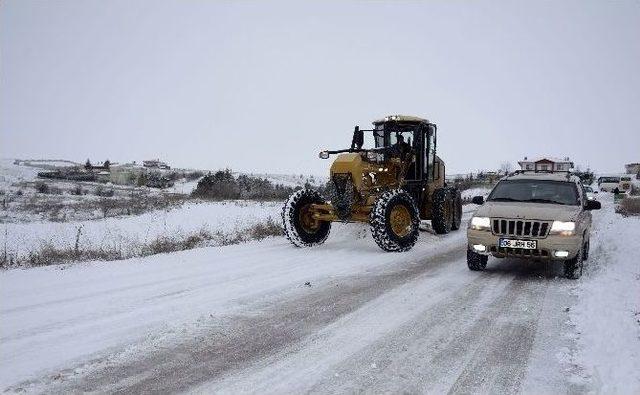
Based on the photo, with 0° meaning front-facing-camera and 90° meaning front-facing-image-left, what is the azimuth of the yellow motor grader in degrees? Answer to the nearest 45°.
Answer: approximately 45°
